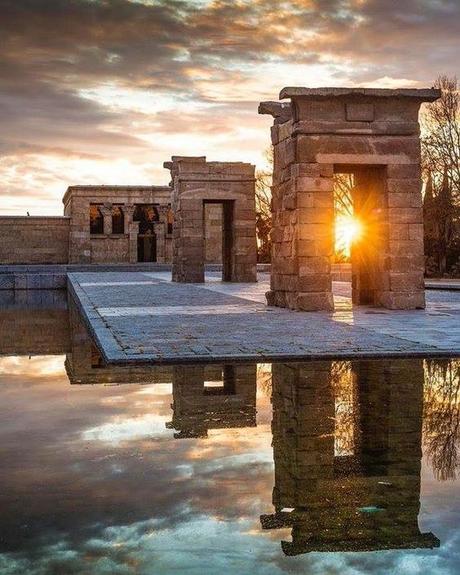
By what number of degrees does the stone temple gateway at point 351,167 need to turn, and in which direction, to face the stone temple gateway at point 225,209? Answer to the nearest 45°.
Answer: approximately 180°

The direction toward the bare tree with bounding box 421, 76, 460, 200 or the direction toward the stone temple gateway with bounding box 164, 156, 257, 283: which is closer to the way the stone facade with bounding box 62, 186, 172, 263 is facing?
the stone temple gateway

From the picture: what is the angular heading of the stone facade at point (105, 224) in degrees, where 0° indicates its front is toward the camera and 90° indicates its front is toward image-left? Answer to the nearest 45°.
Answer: approximately 0°

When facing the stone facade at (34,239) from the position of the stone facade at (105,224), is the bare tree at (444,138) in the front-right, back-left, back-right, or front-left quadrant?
back-left

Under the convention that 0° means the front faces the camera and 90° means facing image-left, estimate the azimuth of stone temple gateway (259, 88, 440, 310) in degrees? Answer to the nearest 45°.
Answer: approximately 0°

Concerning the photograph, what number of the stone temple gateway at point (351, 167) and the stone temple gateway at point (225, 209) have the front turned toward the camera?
2

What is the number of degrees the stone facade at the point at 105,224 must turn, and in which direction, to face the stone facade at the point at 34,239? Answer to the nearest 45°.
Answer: approximately 90° to its right

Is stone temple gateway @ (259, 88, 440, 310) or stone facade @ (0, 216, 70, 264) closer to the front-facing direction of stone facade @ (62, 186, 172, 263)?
the stone temple gateway

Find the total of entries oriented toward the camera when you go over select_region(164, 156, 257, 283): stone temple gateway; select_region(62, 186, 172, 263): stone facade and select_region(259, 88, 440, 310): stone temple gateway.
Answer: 3

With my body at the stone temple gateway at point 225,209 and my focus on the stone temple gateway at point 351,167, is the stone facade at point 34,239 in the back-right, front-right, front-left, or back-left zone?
back-right

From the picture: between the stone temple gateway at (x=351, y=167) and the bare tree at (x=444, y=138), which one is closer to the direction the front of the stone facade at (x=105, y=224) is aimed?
the stone temple gateway
